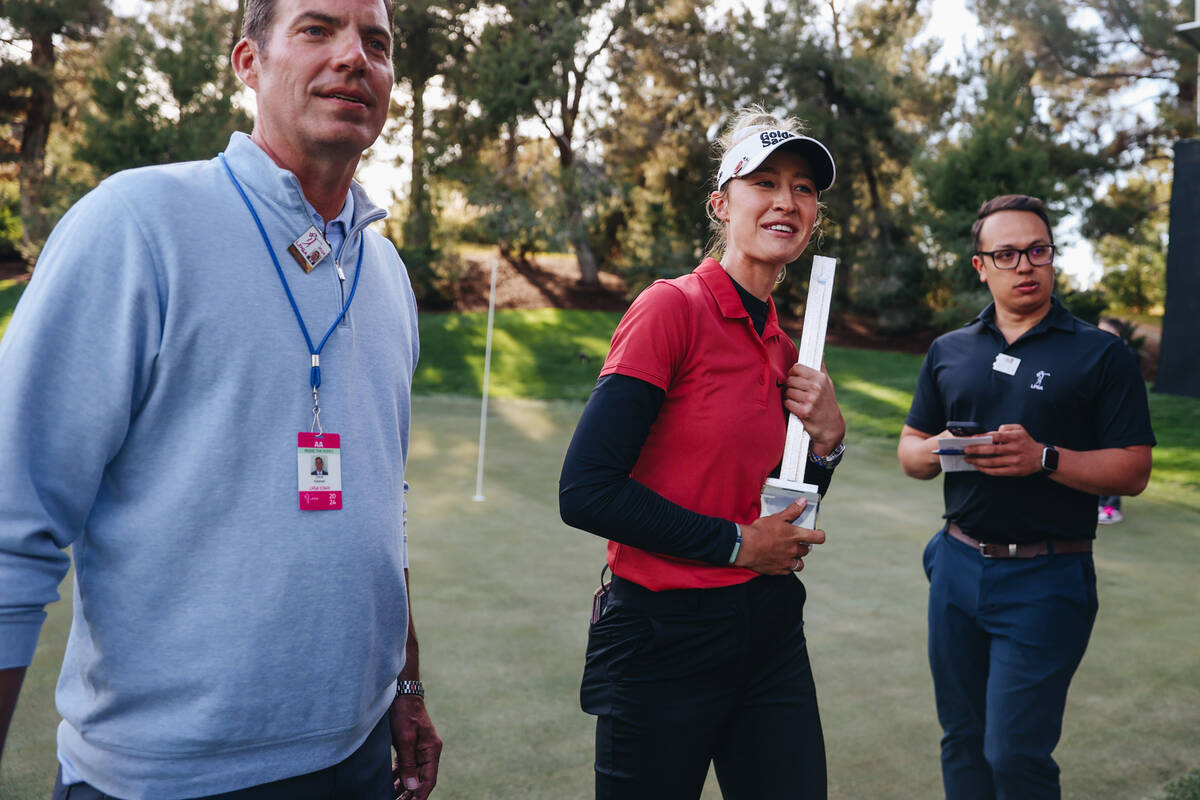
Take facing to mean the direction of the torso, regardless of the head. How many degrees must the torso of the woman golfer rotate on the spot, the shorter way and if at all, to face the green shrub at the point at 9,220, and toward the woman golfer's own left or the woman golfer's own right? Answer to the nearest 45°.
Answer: approximately 180°

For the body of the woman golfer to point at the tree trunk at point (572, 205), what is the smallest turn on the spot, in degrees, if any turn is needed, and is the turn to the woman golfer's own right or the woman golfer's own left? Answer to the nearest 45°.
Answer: approximately 135° to the woman golfer's own left

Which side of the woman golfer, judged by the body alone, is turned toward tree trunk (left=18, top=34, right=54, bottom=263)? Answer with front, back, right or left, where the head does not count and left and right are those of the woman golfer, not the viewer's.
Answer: back

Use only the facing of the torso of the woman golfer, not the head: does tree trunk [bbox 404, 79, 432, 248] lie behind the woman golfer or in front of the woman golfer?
behind

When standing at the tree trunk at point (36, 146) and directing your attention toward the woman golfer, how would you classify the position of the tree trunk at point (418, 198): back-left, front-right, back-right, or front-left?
front-left

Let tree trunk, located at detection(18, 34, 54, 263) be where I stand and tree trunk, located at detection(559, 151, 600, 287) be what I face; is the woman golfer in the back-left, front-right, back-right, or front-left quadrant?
front-right

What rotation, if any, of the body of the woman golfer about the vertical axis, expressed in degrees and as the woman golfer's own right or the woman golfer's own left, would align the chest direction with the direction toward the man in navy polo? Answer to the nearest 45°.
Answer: approximately 90° to the woman golfer's own left

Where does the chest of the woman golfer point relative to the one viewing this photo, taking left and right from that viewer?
facing the viewer and to the right of the viewer

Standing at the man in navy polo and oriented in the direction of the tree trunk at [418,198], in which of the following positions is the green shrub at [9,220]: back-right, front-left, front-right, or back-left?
front-left
